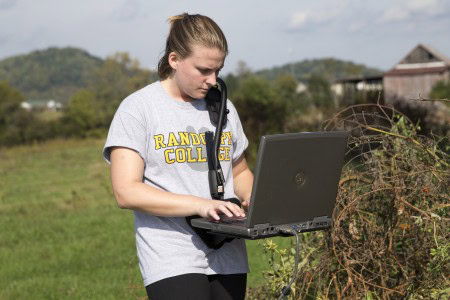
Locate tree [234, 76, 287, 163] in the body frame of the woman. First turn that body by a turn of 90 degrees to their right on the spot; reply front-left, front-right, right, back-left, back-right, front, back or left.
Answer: back-right

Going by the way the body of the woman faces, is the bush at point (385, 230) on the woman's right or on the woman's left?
on the woman's left

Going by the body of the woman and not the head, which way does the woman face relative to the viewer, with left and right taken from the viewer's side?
facing the viewer and to the right of the viewer

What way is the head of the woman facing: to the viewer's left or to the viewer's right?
to the viewer's right
